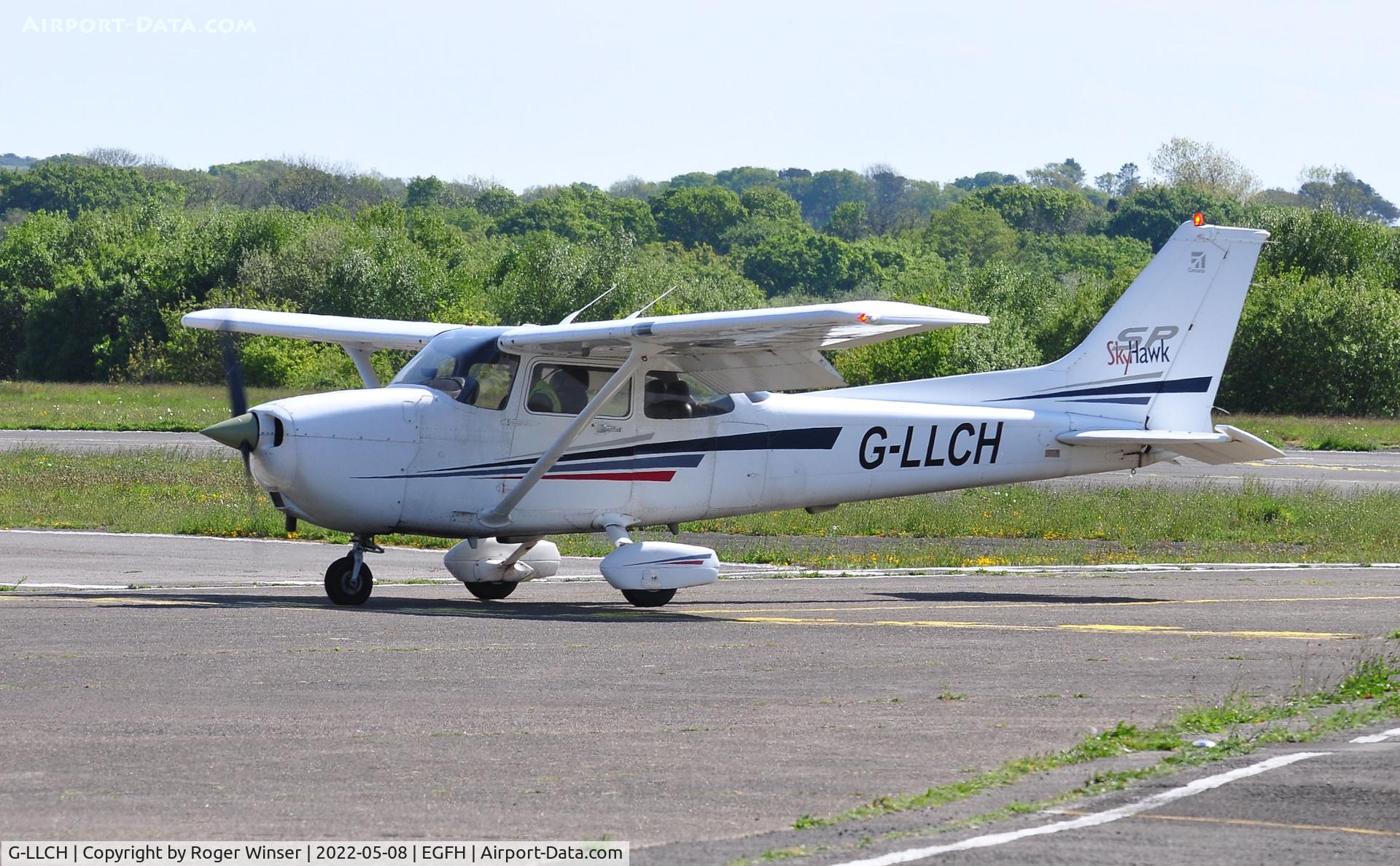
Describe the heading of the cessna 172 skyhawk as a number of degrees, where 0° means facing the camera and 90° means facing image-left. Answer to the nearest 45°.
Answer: approximately 45°
